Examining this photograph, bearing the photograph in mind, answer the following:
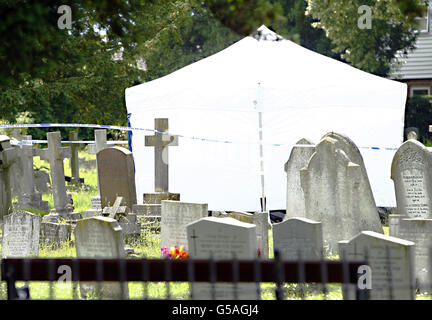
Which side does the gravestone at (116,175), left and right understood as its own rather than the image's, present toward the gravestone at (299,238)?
left

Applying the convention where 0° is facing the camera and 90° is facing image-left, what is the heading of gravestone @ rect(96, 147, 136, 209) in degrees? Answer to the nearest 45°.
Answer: approximately 45°

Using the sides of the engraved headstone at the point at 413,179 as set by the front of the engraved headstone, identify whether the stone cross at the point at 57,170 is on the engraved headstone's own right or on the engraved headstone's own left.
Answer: on the engraved headstone's own right

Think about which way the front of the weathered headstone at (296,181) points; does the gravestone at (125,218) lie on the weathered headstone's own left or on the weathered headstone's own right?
on the weathered headstone's own right

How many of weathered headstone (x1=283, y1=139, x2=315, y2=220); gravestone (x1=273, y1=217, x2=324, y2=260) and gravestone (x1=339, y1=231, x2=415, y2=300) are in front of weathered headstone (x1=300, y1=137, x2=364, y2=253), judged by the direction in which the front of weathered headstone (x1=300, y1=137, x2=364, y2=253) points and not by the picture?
2

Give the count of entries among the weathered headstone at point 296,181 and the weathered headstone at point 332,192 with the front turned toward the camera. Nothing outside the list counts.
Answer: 2

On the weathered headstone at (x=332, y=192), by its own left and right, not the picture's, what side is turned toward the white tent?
back

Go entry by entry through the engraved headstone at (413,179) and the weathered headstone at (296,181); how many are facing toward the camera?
2

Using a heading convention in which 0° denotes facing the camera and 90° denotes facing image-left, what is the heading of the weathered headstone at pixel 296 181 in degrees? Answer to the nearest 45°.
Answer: approximately 0°

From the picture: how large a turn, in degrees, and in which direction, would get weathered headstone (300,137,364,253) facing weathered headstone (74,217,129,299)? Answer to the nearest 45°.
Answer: approximately 45° to its right

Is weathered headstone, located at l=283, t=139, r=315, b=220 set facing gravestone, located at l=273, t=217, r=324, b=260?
yes

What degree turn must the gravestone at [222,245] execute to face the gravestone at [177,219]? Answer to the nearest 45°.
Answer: approximately 180°
